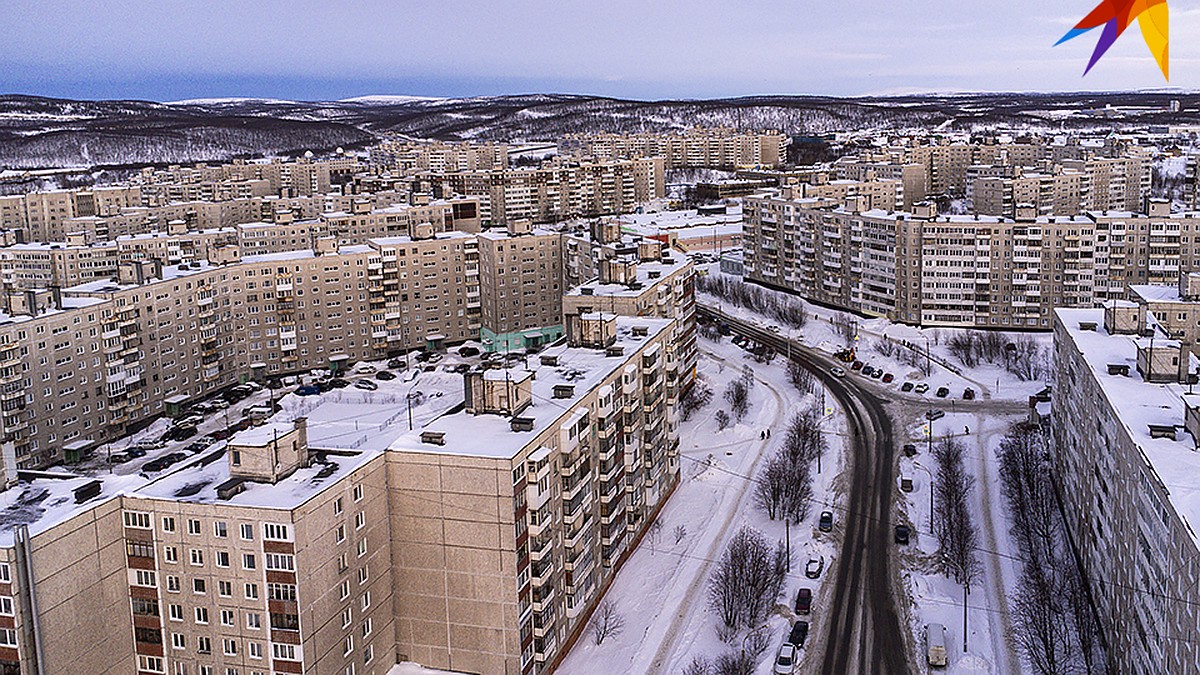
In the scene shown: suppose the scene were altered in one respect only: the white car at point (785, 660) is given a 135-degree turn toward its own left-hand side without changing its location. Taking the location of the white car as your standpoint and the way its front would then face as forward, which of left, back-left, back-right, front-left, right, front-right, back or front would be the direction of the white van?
front-right

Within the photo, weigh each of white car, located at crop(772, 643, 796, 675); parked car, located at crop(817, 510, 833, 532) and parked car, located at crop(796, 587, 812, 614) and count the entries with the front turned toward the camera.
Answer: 3

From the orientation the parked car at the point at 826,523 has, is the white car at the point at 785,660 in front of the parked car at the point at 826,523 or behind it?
in front

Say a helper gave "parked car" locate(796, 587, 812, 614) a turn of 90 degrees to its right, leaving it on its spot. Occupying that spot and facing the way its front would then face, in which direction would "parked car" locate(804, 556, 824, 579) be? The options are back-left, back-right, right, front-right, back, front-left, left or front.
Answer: right

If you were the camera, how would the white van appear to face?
facing away from the viewer

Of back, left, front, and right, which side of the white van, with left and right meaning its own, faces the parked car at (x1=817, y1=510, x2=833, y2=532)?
front

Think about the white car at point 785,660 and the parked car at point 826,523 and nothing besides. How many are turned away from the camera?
0

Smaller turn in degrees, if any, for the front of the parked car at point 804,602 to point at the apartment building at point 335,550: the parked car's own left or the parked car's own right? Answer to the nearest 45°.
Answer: approximately 45° to the parked car's own right

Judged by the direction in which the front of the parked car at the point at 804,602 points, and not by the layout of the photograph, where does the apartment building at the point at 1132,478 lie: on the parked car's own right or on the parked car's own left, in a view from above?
on the parked car's own left

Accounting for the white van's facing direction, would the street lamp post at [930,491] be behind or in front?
in front

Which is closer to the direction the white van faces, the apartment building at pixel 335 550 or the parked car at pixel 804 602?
the parked car
